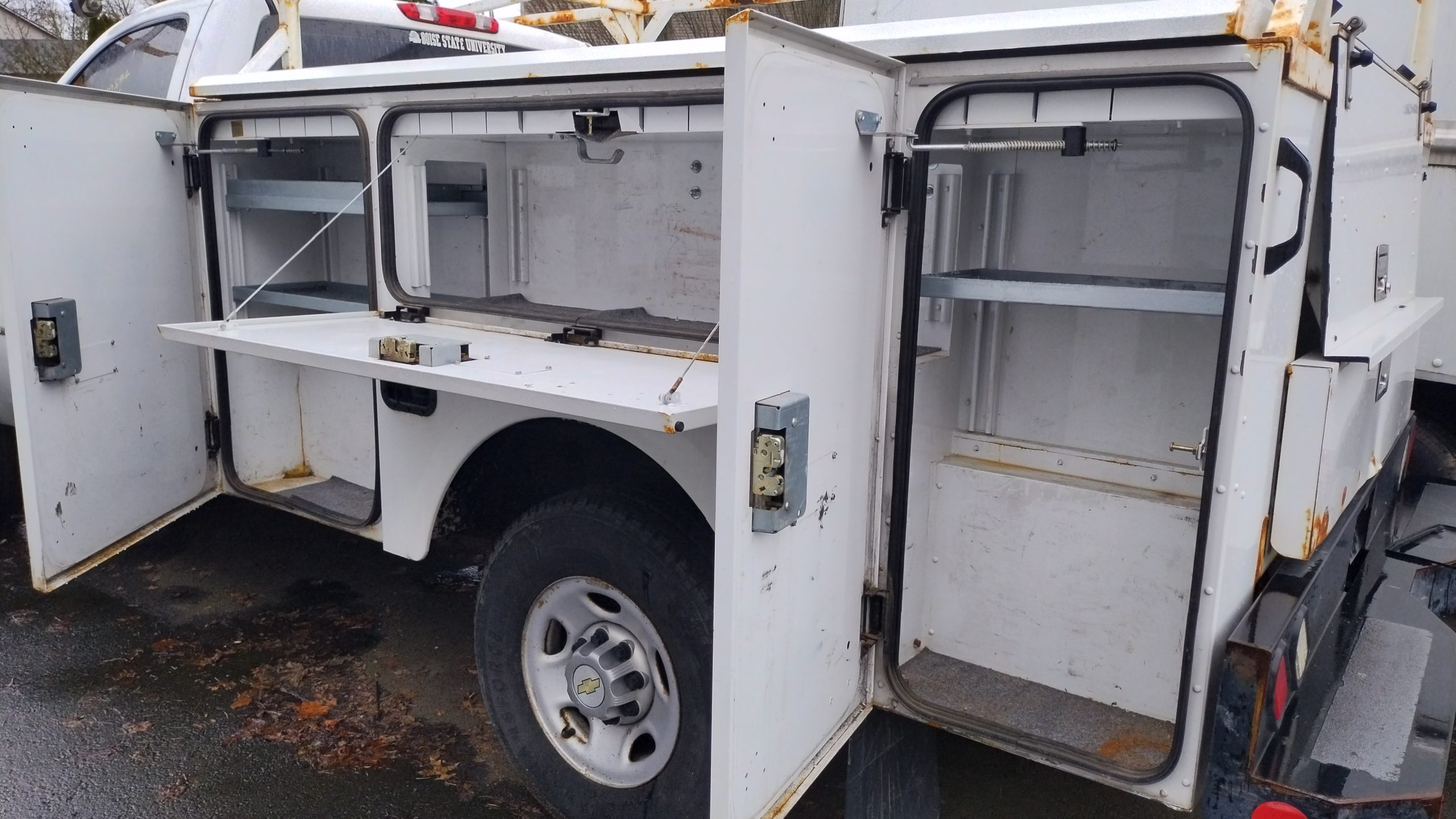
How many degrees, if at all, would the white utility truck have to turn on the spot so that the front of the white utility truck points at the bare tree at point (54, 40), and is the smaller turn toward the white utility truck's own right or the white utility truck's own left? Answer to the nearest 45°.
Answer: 0° — it already faces it

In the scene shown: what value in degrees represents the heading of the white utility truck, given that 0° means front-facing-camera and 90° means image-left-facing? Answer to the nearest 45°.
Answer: approximately 135°
